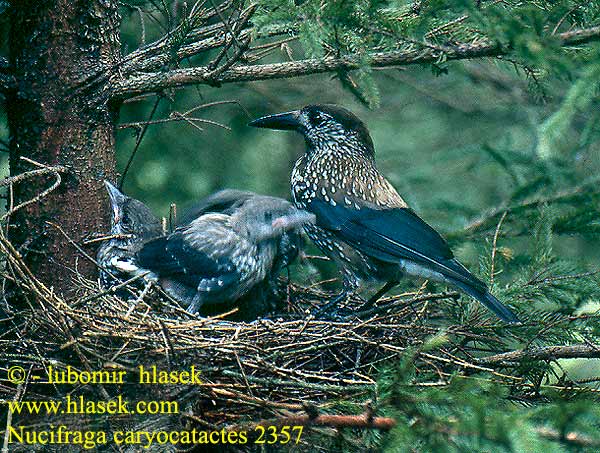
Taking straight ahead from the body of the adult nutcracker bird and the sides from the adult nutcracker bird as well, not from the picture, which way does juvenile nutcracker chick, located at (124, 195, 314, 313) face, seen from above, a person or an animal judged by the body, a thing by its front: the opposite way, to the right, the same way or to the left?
the opposite way

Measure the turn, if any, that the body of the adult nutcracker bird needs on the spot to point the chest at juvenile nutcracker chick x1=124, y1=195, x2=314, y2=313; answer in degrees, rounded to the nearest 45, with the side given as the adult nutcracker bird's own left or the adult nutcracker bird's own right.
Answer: approximately 45° to the adult nutcracker bird's own left

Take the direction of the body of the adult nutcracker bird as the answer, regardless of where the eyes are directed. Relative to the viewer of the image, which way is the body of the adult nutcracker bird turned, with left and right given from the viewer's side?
facing to the left of the viewer

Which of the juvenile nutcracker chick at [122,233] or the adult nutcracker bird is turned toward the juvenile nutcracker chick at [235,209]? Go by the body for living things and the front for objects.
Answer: the adult nutcracker bird

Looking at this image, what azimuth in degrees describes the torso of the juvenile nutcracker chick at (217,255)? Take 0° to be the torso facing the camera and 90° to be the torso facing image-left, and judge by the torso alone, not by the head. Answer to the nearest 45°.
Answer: approximately 270°
